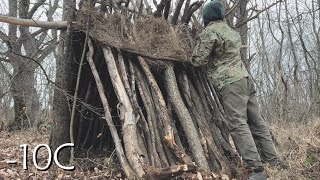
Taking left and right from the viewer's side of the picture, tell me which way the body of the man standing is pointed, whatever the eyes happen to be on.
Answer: facing away from the viewer and to the left of the viewer

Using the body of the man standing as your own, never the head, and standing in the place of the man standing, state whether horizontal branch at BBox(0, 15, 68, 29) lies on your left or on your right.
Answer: on your left

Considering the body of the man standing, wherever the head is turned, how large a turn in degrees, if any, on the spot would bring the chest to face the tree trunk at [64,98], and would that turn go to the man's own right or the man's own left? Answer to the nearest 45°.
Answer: approximately 45° to the man's own left
